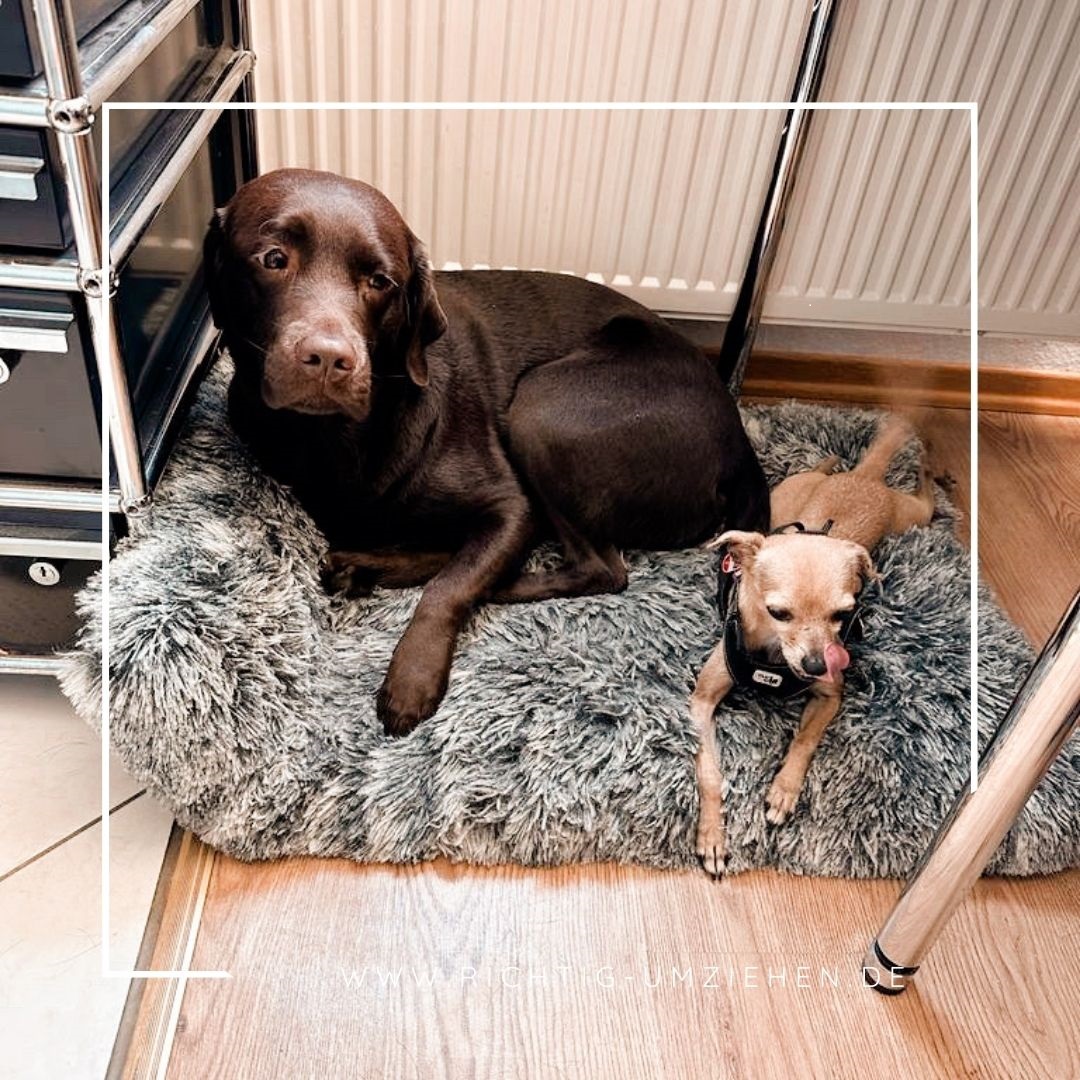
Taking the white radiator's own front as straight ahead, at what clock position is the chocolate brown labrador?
The chocolate brown labrador is roughly at 1 o'clock from the white radiator.

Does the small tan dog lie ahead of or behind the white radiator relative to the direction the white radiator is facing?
ahead

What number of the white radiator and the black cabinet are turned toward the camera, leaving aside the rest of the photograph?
2

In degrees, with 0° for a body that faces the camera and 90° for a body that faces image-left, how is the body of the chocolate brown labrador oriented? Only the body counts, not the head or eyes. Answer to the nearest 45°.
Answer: approximately 45°

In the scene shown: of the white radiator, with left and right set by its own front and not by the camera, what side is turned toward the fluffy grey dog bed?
front

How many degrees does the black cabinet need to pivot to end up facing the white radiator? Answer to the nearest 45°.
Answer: approximately 90° to its left

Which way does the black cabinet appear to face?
toward the camera

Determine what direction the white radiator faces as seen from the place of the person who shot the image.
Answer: facing the viewer

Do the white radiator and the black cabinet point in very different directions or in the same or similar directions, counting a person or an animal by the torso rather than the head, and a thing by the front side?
same or similar directions

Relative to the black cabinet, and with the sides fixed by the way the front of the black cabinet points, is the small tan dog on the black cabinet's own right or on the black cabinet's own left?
on the black cabinet's own left

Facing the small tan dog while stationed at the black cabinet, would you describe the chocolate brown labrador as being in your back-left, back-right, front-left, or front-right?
front-left

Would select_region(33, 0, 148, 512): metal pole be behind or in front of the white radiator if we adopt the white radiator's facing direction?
in front

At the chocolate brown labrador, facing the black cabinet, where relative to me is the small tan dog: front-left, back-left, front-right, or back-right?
back-left
